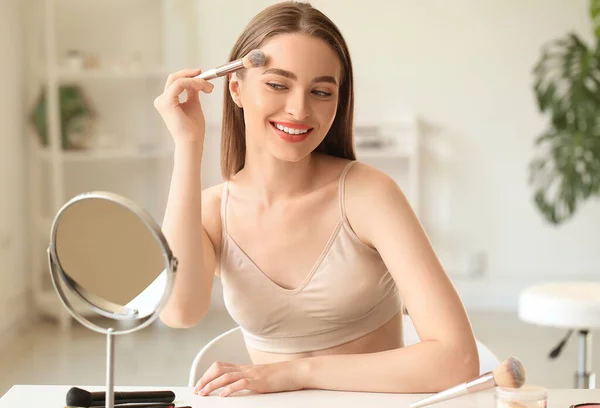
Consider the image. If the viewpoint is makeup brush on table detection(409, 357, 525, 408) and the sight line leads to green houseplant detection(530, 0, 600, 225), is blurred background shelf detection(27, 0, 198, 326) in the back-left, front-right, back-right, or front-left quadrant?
front-left

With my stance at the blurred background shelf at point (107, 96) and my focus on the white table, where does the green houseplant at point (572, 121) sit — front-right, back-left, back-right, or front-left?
front-left

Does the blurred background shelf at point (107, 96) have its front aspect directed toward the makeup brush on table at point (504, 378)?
yes

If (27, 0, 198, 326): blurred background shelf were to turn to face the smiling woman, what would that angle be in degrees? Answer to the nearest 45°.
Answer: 0° — it already faces them

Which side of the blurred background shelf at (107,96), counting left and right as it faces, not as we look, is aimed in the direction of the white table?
front

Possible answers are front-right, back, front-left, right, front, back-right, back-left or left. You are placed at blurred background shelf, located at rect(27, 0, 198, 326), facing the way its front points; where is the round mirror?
front

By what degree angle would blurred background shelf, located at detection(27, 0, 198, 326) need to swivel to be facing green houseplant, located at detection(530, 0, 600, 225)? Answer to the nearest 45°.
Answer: approximately 45° to its left

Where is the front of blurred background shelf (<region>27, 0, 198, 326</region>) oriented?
toward the camera

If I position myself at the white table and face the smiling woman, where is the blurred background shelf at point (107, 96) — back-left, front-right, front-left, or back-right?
front-left
